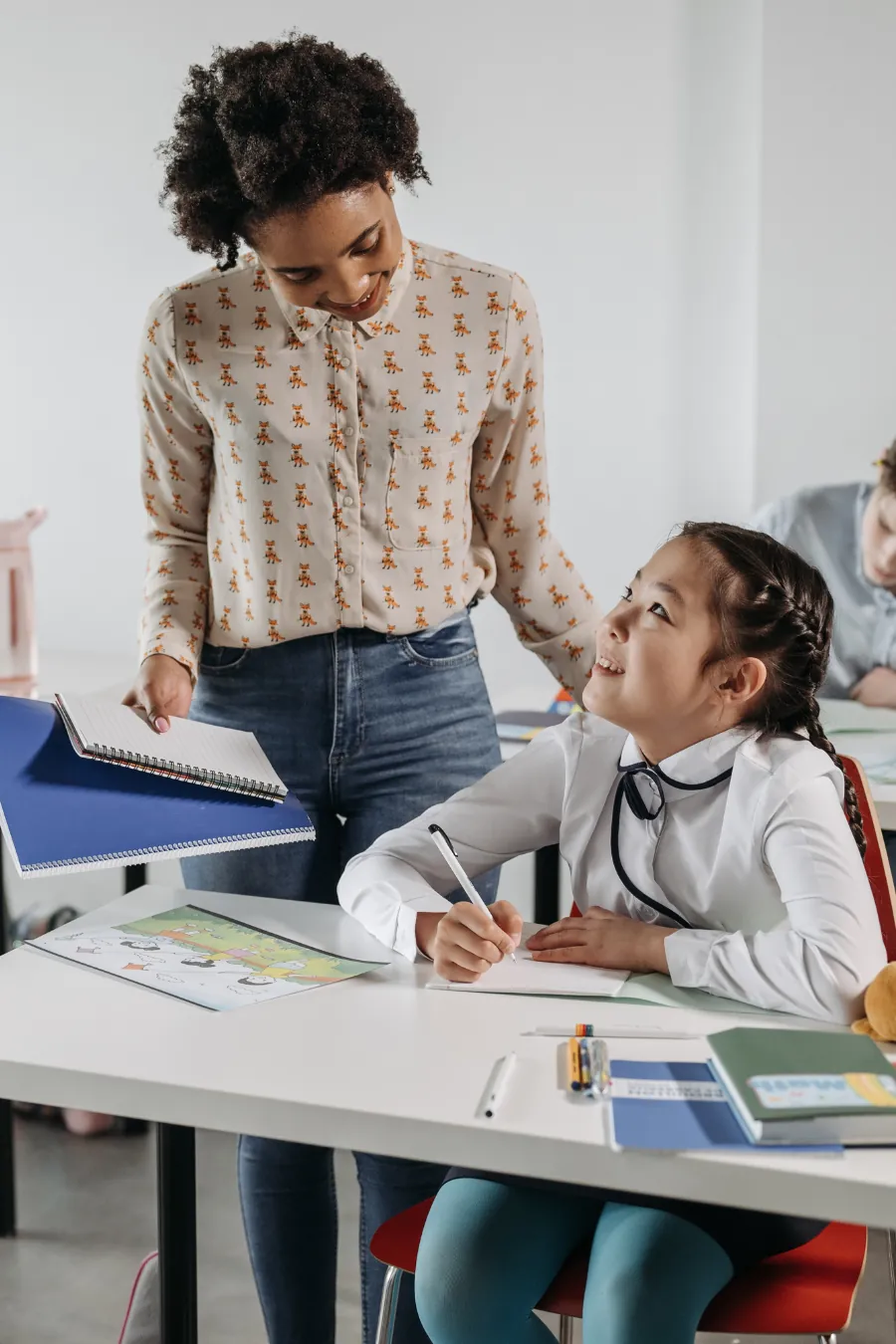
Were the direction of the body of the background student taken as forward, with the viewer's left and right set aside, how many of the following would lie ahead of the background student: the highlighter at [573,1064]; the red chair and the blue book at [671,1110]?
3

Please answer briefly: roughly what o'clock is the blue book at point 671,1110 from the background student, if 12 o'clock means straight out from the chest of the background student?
The blue book is roughly at 12 o'clock from the background student.

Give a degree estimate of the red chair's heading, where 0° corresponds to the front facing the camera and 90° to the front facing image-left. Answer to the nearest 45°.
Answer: approximately 45°

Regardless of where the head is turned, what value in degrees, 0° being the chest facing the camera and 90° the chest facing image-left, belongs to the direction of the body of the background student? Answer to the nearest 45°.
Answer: approximately 0°

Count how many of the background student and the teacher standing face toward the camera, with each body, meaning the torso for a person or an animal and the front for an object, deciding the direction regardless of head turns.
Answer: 2

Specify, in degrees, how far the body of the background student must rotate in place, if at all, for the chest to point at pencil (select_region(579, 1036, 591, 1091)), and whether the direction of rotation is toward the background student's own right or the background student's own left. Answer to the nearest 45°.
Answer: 0° — they already face it
